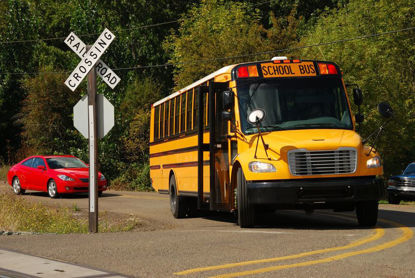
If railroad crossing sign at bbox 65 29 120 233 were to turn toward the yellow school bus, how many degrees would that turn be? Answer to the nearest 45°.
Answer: approximately 90° to its left

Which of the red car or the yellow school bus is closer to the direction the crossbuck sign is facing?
the yellow school bus

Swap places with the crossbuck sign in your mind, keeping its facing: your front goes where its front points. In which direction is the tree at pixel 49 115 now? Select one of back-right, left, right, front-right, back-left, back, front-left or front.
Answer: back

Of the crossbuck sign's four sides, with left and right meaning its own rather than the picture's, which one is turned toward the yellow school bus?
left

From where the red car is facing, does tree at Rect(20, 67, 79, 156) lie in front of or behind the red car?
behind

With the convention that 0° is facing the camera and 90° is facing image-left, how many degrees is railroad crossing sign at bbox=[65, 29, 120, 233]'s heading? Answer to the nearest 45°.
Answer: approximately 0°

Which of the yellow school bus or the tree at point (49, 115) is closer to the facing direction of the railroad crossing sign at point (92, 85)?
the yellow school bus
